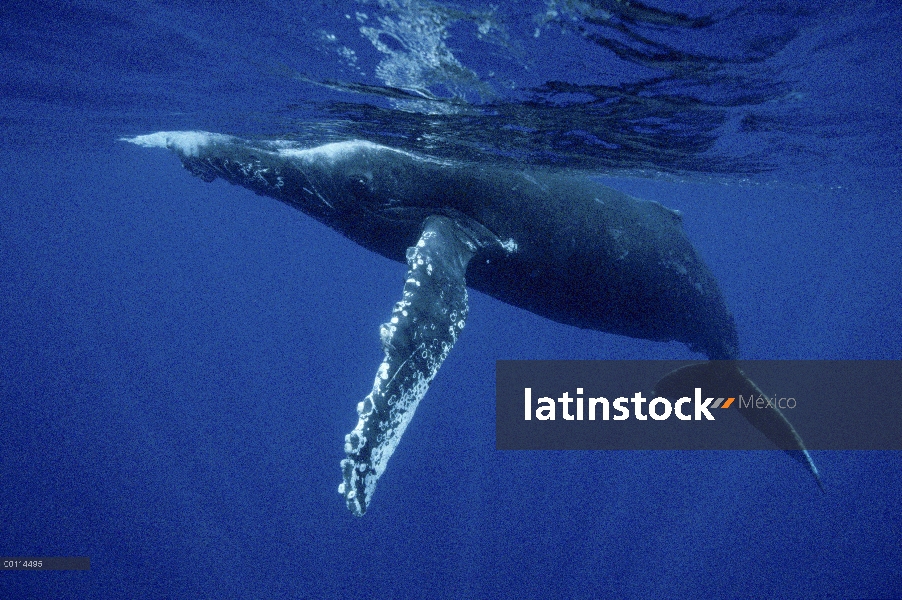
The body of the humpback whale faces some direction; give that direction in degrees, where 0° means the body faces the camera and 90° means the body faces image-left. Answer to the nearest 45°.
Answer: approximately 90°
